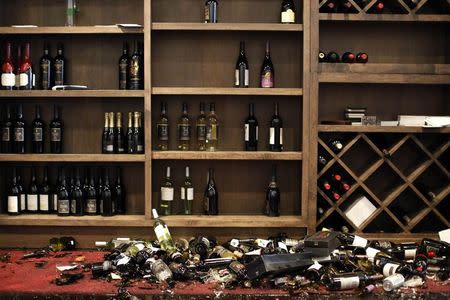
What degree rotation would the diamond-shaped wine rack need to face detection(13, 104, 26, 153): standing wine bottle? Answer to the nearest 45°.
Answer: approximately 90° to its right

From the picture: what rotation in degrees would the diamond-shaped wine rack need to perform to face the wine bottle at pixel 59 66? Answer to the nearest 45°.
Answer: approximately 90° to its right

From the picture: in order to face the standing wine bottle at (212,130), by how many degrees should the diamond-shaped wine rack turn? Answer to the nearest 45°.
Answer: approximately 90° to its right

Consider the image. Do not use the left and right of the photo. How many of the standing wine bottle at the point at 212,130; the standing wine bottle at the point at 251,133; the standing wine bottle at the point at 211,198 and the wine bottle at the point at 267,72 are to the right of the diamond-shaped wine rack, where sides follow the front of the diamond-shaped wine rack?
4

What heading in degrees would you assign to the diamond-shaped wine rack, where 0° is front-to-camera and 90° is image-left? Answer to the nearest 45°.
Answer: approximately 0°

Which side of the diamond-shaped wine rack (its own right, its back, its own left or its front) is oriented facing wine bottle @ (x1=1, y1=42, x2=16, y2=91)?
right

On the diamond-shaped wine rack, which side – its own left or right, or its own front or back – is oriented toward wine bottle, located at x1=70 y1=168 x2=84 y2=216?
right

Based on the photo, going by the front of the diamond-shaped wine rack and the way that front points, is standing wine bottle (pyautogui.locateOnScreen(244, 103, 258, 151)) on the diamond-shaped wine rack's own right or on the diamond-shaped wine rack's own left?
on the diamond-shaped wine rack's own right

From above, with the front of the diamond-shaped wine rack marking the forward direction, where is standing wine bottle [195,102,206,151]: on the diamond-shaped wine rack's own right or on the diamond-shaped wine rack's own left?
on the diamond-shaped wine rack's own right

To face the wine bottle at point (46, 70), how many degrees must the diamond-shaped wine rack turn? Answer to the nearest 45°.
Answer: approximately 90° to its right
